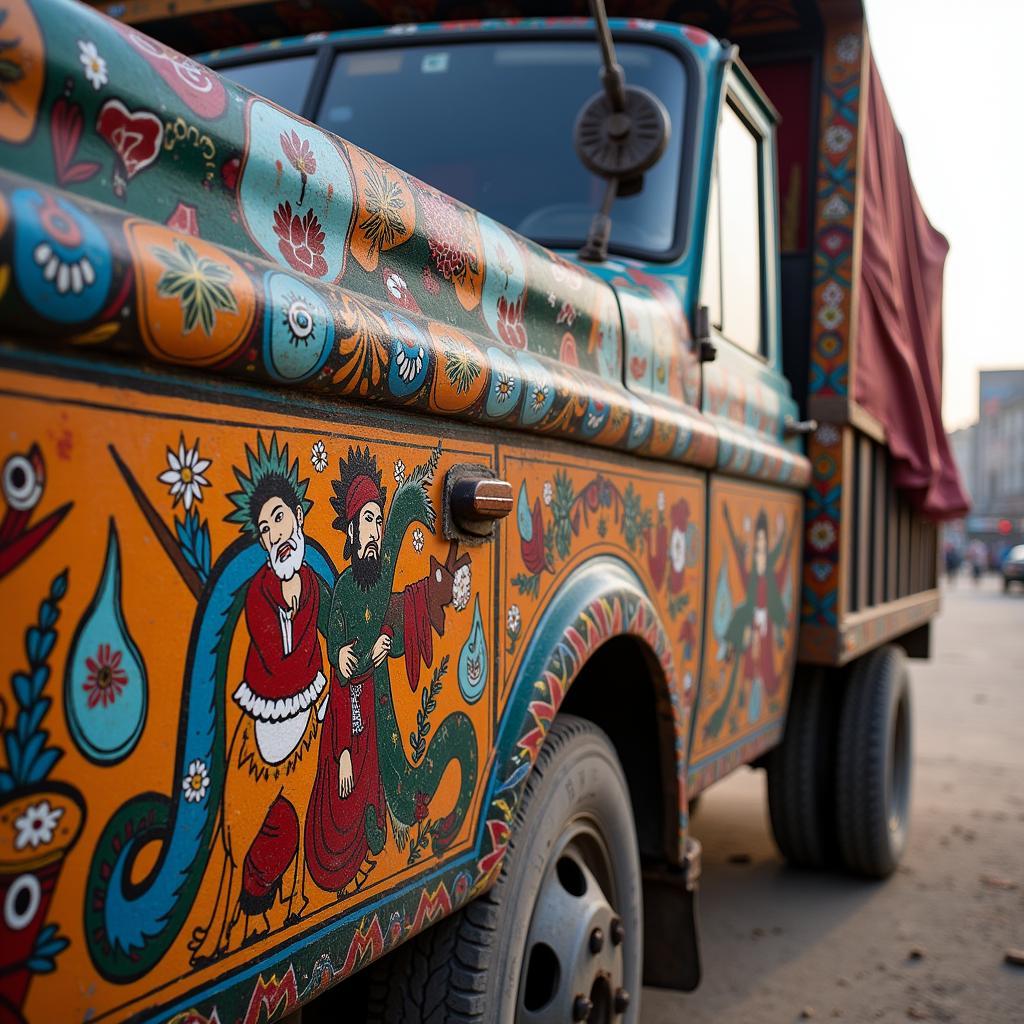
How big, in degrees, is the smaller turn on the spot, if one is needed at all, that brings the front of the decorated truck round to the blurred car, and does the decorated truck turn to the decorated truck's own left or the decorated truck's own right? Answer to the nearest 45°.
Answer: approximately 180°

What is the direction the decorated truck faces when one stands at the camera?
facing the viewer and to the left of the viewer
